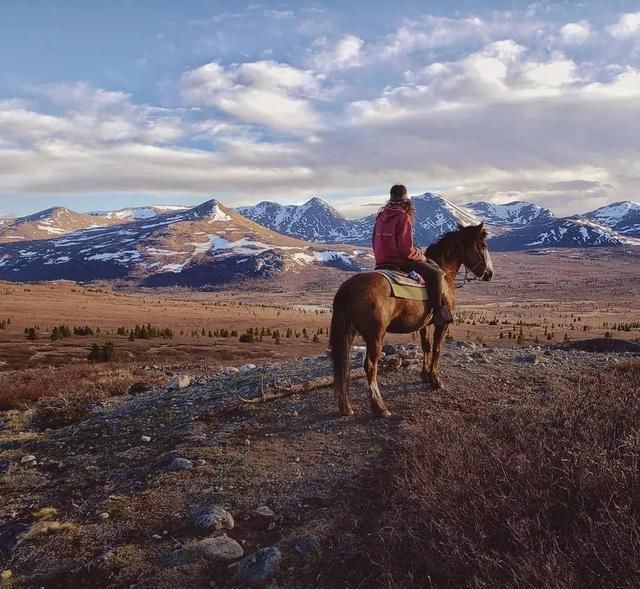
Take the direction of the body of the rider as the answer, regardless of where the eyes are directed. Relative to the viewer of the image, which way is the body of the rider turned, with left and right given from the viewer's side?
facing away from the viewer and to the right of the viewer

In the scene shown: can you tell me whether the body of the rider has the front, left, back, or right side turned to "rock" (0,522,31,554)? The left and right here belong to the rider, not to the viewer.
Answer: back

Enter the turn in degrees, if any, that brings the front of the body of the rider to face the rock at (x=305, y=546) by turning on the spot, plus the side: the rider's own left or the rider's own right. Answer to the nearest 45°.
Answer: approximately 135° to the rider's own right

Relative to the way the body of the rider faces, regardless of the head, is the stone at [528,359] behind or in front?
in front

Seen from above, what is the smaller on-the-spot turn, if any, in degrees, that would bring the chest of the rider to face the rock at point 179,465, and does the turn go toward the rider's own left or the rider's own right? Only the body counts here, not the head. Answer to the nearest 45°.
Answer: approximately 180°

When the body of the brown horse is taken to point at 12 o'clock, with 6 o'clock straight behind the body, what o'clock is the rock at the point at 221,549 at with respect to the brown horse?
The rock is roughly at 5 o'clock from the brown horse.

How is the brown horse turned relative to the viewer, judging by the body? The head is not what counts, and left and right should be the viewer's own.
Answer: facing away from the viewer and to the right of the viewer

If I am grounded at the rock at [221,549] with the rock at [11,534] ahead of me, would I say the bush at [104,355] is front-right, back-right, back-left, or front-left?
front-right

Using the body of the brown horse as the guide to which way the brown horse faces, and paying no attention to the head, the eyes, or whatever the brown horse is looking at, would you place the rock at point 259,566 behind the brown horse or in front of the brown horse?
behind

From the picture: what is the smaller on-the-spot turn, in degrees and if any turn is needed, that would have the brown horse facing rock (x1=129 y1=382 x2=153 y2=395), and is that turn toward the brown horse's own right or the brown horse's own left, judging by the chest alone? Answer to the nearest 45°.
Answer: approximately 90° to the brown horse's own left

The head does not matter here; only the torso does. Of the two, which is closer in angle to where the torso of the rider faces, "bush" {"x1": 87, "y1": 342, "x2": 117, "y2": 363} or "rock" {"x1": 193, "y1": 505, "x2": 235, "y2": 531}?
the bush

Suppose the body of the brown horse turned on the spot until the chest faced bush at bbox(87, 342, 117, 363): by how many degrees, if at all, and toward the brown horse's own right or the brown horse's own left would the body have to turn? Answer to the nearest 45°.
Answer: approximately 90° to the brown horse's own left

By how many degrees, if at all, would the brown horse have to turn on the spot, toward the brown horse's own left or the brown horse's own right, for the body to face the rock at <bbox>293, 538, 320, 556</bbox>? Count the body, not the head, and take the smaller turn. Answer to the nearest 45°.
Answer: approximately 135° to the brown horse's own right
